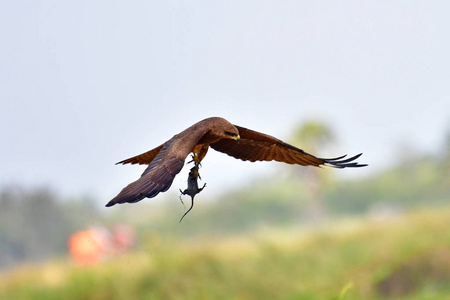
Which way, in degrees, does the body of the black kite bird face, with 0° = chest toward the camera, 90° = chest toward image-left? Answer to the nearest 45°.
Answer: approximately 315°
